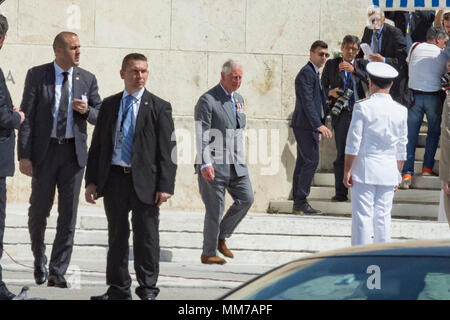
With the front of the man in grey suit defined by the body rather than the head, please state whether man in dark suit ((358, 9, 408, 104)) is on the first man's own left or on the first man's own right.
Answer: on the first man's own left

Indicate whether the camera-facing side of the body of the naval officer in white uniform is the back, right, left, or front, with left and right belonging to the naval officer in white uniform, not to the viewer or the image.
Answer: back

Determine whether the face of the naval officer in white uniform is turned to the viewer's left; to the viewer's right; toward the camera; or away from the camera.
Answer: away from the camera

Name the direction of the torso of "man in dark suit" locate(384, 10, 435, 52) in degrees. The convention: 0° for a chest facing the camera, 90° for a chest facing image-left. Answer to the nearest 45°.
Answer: approximately 0°

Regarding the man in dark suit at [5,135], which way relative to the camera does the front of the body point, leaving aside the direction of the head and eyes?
to the viewer's right

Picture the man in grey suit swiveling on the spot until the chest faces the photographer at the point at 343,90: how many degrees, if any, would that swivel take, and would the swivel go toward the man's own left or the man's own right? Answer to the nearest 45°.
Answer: approximately 90° to the man's own left

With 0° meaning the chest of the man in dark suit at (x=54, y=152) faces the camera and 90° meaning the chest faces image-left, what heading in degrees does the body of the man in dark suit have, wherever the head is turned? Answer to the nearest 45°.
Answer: approximately 0°

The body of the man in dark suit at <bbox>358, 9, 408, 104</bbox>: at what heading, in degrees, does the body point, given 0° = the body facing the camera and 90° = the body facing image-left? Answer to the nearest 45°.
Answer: approximately 45°

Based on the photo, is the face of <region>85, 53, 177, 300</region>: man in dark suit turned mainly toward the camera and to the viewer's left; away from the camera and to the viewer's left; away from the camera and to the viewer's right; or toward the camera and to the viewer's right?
toward the camera and to the viewer's right

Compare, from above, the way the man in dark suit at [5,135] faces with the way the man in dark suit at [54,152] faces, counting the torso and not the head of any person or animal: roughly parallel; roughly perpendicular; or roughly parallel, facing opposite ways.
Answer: roughly perpendicular
